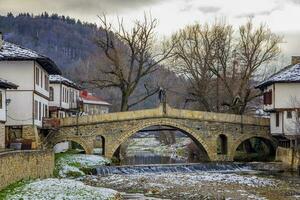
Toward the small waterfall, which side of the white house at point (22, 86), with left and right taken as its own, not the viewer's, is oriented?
front

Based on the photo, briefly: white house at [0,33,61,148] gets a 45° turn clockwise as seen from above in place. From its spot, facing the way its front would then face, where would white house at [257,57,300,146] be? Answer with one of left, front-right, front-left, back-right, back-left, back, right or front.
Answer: front-left

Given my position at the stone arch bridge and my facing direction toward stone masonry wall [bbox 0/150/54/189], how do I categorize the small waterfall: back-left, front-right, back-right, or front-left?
front-left

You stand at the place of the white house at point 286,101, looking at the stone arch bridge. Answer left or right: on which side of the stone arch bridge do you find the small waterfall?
left

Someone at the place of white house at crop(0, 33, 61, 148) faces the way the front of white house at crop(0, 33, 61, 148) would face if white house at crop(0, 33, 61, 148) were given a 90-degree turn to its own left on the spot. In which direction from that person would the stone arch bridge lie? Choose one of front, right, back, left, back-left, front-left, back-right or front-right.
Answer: front-right

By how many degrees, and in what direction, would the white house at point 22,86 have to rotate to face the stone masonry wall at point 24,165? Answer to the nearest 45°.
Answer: approximately 90° to its right

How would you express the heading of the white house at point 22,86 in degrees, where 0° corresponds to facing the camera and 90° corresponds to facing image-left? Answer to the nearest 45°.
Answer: approximately 270°
